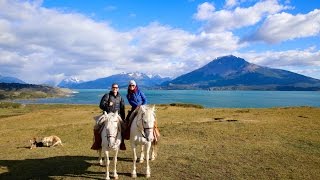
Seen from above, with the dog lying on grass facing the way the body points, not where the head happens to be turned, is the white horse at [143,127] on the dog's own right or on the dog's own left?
on the dog's own left

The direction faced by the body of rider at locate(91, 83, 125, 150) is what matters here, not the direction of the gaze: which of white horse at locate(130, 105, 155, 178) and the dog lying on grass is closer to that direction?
the white horse

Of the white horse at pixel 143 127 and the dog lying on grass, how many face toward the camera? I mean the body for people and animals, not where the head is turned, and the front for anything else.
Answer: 1

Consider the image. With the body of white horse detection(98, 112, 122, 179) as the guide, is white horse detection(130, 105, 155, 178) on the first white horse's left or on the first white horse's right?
on the first white horse's left

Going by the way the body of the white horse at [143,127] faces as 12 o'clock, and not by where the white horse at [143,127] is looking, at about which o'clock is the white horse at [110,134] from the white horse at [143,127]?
the white horse at [110,134] is roughly at 3 o'clock from the white horse at [143,127].

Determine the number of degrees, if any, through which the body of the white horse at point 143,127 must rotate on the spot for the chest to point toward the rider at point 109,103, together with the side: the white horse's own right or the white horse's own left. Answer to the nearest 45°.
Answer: approximately 135° to the white horse's own right

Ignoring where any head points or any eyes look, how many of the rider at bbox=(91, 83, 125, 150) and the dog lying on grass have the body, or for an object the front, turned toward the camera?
1

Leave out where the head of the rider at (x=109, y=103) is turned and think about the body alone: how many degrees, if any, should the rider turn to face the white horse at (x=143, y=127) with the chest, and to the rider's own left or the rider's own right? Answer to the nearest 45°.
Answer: approximately 45° to the rider's own left

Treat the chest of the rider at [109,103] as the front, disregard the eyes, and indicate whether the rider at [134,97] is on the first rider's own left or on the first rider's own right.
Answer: on the first rider's own left

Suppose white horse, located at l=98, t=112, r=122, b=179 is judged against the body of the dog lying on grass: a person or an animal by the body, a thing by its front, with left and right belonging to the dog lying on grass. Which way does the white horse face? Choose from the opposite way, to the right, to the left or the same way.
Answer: to the left

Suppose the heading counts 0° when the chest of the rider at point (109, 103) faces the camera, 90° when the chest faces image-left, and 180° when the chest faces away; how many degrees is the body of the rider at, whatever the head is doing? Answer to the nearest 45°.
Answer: approximately 0°

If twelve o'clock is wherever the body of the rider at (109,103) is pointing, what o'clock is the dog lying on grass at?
The dog lying on grass is roughly at 5 o'clock from the rider.

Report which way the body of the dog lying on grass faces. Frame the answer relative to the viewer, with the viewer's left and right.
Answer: facing to the left of the viewer
